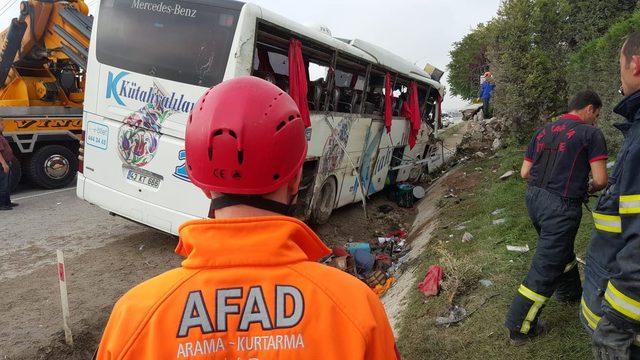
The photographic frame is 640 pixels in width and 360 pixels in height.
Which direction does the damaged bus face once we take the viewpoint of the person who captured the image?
facing away from the viewer and to the right of the viewer

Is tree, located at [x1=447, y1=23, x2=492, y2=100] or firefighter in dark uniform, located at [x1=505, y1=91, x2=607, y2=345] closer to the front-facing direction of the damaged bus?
the tree

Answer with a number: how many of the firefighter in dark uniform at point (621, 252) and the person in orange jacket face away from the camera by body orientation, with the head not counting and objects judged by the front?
1

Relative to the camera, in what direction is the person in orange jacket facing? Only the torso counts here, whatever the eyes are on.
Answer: away from the camera

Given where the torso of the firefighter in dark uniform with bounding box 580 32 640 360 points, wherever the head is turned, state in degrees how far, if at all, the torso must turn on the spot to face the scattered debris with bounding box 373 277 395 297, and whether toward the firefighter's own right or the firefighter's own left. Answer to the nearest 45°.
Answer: approximately 45° to the firefighter's own right

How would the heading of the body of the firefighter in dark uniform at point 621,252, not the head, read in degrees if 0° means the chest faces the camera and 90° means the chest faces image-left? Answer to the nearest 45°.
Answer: approximately 90°

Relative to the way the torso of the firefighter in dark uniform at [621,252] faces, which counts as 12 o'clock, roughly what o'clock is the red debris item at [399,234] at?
The red debris item is roughly at 2 o'clock from the firefighter in dark uniform.

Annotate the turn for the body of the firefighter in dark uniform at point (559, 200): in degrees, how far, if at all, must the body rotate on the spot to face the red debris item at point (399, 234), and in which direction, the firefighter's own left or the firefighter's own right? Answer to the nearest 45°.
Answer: approximately 90° to the firefighter's own left

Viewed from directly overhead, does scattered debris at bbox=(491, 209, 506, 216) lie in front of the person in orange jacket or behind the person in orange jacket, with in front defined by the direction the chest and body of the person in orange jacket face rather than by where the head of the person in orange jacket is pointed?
in front

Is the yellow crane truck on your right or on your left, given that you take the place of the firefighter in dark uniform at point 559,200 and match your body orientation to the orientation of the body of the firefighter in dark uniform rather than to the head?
on your left

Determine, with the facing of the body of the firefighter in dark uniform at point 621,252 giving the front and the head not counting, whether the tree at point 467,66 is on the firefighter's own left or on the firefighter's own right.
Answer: on the firefighter's own right

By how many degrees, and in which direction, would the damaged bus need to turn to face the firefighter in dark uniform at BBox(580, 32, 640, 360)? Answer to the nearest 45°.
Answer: approximately 90° to its right

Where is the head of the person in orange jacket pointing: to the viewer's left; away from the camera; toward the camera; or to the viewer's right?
away from the camera
